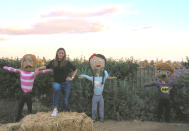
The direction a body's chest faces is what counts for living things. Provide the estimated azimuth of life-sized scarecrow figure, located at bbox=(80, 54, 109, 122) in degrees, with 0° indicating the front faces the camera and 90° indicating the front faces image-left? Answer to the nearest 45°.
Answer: approximately 0°

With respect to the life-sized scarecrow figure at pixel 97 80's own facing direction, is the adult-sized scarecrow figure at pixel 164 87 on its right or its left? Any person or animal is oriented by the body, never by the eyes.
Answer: on its left

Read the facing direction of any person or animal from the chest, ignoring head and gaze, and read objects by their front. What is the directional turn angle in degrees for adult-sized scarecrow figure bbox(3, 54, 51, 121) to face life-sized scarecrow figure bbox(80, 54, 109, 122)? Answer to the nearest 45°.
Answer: approximately 90° to its left

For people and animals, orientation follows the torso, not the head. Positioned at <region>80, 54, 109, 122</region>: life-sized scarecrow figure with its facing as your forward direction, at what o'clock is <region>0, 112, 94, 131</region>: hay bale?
The hay bale is roughly at 1 o'clock from the life-sized scarecrow figure.

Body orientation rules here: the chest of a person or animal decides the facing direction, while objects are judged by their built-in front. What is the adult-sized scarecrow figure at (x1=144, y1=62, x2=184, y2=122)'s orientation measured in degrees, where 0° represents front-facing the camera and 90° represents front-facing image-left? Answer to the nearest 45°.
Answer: approximately 0°

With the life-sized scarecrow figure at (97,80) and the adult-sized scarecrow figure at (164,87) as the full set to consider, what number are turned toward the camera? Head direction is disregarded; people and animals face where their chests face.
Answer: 2
